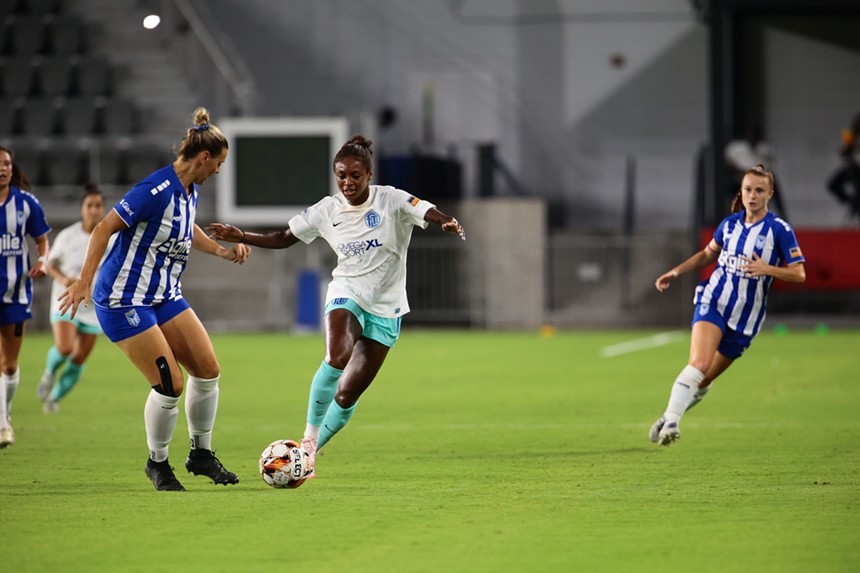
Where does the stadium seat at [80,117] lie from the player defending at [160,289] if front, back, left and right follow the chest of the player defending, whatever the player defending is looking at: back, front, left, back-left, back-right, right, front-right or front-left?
back-left

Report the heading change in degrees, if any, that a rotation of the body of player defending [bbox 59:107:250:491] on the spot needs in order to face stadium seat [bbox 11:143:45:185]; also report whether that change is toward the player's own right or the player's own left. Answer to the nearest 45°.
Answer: approximately 135° to the player's own left

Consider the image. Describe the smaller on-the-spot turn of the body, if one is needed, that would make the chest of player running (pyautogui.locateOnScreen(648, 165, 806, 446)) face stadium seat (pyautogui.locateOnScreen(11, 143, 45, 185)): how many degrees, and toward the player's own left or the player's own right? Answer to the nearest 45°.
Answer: approximately 90° to the player's own right

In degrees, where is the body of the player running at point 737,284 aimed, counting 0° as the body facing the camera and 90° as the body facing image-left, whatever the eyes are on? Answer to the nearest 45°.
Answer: approximately 45°

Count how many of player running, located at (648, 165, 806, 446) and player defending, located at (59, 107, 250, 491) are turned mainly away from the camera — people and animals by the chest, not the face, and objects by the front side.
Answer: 0

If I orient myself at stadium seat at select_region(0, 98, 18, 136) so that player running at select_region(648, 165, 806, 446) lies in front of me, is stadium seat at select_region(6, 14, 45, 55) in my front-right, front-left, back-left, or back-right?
back-left

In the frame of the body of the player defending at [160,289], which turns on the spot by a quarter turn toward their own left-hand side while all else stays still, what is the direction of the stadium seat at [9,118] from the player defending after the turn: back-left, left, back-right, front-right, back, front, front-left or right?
front-left

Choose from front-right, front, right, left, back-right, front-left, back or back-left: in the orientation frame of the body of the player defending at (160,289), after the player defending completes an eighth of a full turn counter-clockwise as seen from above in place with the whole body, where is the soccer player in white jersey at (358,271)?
front

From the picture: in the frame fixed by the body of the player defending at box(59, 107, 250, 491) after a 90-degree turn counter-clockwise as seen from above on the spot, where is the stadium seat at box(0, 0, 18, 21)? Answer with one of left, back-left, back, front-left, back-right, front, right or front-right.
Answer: front-left

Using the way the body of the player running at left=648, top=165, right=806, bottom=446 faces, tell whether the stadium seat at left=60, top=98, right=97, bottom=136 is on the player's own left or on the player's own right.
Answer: on the player's own right

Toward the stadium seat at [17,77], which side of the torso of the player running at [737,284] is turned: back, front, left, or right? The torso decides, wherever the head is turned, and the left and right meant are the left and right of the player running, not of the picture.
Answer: right

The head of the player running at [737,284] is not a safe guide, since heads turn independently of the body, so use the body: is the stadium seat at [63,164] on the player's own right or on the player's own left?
on the player's own right

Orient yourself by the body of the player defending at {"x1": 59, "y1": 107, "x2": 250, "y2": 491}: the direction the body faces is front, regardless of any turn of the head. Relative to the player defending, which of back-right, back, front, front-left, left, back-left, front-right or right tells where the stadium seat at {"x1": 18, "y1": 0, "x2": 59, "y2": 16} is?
back-left

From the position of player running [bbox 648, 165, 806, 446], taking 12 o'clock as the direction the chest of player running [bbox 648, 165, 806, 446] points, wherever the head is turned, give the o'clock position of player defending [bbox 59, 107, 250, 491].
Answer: player defending [bbox 59, 107, 250, 491] is roughly at 12 o'clock from player running [bbox 648, 165, 806, 446].

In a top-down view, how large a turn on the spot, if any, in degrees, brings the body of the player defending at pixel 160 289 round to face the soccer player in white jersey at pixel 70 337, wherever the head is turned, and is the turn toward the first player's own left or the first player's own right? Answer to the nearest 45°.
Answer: approximately 135° to the first player's own left
